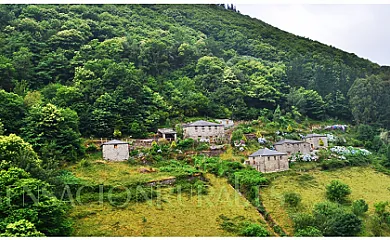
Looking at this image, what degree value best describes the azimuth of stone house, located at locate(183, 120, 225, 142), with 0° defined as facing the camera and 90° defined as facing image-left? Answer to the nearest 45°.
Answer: approximately 0°

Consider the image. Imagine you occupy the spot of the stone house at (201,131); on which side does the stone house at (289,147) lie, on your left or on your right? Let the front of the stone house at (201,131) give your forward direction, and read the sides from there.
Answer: on your left

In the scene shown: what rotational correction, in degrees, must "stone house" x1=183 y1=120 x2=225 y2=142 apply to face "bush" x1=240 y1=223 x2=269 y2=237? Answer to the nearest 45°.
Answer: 0° — it already faces it

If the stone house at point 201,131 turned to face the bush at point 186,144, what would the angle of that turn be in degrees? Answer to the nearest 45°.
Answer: approximately 45° to its right

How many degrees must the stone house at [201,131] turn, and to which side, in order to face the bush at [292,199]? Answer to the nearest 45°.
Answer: approximately 45° to its left

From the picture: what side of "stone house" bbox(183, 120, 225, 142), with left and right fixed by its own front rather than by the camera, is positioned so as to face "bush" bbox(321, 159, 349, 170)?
left

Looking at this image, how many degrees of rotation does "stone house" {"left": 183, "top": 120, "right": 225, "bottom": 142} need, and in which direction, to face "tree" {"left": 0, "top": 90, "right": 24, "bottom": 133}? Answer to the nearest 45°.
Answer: approximately 45° to its right

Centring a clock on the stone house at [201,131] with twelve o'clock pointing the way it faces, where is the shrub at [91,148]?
The shrub is roughly at 2 o'clock from the stone house.

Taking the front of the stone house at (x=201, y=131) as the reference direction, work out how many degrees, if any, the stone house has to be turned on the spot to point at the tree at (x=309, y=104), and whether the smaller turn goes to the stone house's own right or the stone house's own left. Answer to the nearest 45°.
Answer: approximately 135° to the stone house's own left
